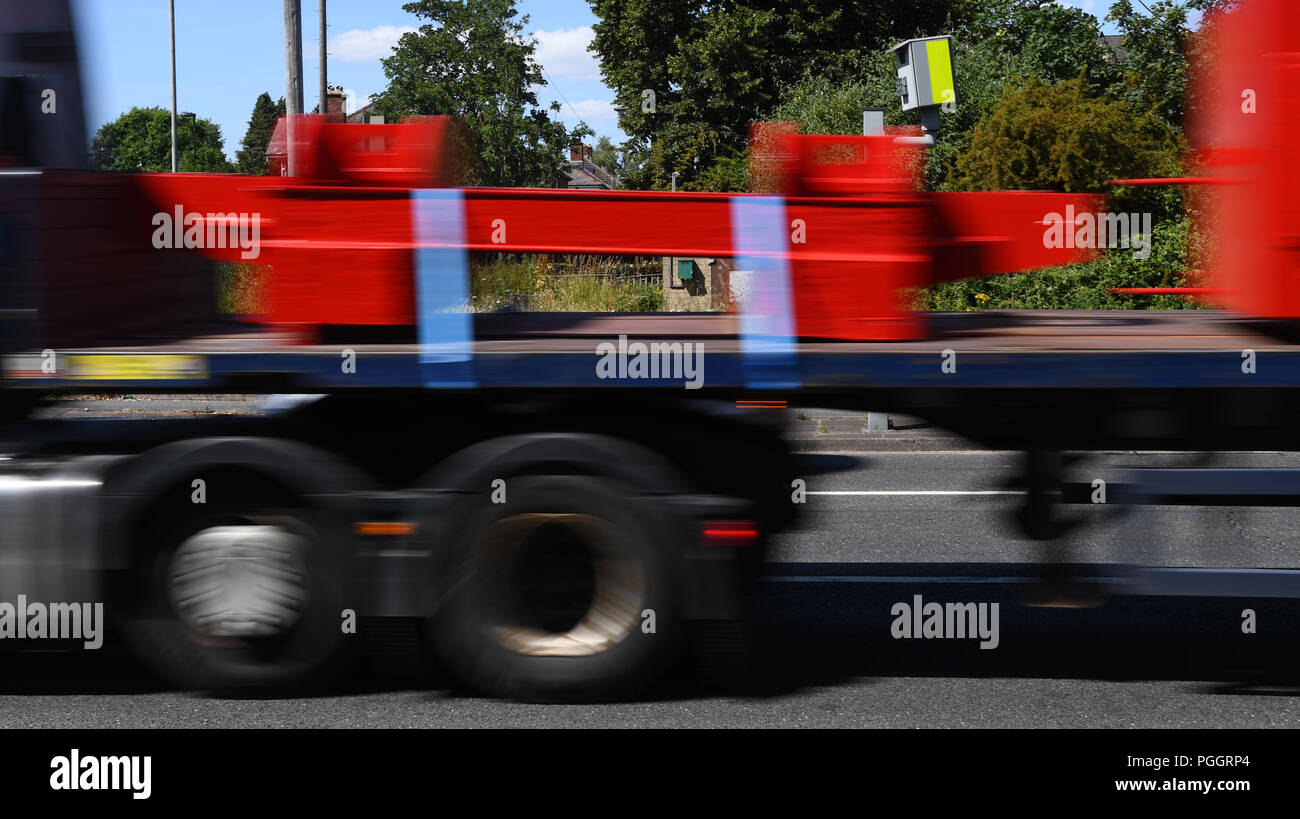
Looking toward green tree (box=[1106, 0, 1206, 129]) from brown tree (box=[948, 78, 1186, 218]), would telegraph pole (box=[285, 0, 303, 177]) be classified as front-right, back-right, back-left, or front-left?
back-left

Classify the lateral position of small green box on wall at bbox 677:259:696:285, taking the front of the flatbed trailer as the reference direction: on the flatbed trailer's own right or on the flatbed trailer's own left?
on the flatbed trailer's own right

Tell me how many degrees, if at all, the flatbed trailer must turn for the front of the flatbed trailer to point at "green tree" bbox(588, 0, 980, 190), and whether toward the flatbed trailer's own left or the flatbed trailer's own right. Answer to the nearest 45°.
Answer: approximately 90° to the flatbed trailer's own right

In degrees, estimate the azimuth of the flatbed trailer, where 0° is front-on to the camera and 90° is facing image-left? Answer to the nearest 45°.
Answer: approximately 90°

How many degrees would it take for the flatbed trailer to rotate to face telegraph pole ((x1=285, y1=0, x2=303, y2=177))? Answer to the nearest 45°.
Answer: approximately 90° to its right

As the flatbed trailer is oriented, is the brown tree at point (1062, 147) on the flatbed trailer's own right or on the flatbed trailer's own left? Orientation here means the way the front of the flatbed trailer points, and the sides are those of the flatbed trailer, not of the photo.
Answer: on the flatbed trailer's own right

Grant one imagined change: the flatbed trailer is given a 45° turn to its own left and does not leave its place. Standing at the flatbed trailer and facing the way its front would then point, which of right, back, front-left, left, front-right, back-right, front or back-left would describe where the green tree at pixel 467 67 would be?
back-right
